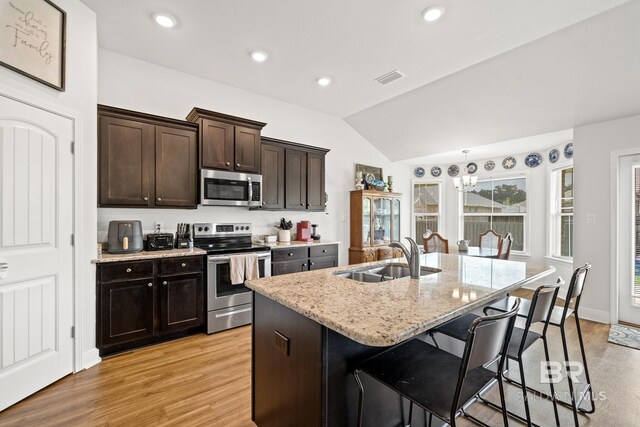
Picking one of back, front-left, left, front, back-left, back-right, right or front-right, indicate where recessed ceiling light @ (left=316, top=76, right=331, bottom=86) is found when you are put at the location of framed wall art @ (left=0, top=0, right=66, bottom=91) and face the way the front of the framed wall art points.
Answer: front-left

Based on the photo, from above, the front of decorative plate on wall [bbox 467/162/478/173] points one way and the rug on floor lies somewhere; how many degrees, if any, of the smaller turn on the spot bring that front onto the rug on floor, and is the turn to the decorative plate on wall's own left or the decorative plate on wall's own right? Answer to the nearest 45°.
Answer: approximately 45° to the decorative plate on wall's own left

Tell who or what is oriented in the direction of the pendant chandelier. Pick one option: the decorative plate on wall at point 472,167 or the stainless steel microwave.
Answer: the decorative plate on wall

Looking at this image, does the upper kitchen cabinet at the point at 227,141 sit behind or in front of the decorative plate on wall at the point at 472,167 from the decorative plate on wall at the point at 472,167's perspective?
in front

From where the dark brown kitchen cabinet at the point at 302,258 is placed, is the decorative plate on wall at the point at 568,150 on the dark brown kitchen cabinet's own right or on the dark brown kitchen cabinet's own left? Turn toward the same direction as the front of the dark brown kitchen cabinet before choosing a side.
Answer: on the dark brown kitchen cabinet's own left

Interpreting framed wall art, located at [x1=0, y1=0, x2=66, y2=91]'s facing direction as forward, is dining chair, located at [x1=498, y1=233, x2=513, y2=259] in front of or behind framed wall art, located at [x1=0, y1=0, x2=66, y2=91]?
in front

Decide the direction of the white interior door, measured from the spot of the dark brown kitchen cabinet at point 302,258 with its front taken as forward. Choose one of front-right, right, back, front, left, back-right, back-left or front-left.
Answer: right

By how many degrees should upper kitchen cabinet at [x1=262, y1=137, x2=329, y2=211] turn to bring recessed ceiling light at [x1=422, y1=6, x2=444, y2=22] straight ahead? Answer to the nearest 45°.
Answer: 0° — it already faces it

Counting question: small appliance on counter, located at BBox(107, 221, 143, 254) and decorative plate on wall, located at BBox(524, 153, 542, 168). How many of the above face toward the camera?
2
